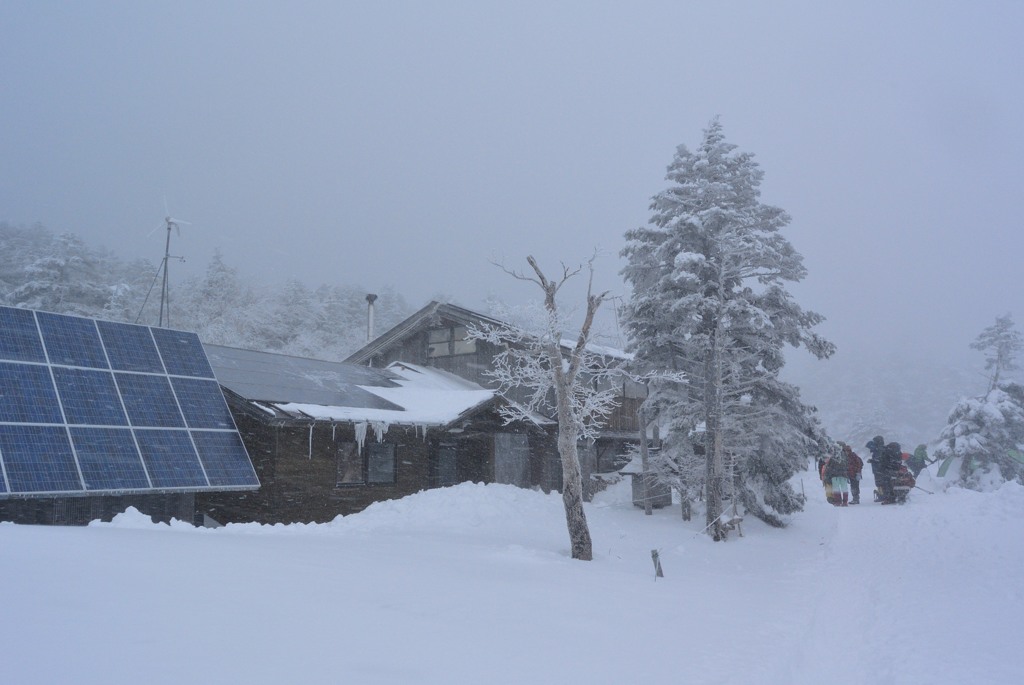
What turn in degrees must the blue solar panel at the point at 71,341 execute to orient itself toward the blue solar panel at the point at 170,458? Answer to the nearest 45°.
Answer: approximately 45° to its left

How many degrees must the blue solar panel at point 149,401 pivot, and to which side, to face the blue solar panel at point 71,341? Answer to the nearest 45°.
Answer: approximately 90° to its right

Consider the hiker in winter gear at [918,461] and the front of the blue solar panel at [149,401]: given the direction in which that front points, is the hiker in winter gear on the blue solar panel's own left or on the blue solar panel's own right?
on the blue solar panel's own left

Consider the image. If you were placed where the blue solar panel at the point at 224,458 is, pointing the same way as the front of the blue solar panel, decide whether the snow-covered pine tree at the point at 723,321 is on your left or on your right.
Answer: on your left

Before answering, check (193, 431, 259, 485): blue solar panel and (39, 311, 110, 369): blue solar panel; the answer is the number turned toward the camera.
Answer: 2

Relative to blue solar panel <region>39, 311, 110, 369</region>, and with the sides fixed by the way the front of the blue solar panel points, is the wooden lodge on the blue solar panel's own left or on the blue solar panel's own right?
on the blue solar panel's own left
